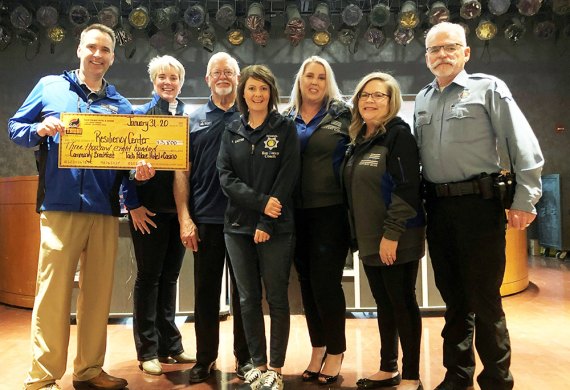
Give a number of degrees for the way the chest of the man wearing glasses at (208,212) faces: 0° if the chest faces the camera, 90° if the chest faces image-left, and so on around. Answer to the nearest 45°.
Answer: approximately 0°

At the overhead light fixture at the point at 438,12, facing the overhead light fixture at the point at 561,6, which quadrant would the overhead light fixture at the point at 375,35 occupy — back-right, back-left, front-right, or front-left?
back-left

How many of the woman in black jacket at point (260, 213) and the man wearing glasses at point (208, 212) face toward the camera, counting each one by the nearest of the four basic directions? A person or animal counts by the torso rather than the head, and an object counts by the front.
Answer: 2

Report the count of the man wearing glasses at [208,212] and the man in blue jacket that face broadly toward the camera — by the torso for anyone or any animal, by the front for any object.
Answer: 2

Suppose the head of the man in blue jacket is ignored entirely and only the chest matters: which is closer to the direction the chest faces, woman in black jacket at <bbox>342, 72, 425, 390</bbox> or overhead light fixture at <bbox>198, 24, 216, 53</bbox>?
the woman in black jacket

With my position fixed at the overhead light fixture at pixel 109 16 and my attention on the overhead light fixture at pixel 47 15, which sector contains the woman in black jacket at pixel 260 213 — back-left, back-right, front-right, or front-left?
back-left

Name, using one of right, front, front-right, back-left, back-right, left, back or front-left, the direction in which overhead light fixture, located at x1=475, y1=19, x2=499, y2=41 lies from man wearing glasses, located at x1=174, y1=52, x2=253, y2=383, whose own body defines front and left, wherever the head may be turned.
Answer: back-left

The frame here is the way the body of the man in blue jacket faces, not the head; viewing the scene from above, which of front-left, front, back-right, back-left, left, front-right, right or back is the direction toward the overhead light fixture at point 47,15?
back

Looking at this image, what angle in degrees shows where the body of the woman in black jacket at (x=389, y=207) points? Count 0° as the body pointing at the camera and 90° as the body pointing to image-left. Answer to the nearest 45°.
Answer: approximately 45°

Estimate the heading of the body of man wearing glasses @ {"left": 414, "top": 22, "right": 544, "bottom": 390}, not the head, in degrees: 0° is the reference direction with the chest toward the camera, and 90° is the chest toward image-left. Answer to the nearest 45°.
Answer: approximately 45°

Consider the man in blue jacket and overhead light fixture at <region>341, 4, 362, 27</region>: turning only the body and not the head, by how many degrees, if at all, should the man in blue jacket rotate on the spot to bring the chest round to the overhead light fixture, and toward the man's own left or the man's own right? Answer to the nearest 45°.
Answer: approximately 135° to the man's own left

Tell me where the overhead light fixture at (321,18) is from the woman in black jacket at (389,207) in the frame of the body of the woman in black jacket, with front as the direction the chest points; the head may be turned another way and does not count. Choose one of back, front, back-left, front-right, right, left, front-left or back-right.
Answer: back-right

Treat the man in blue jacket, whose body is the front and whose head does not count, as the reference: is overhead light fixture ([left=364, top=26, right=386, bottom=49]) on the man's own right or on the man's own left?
on the man's own left
